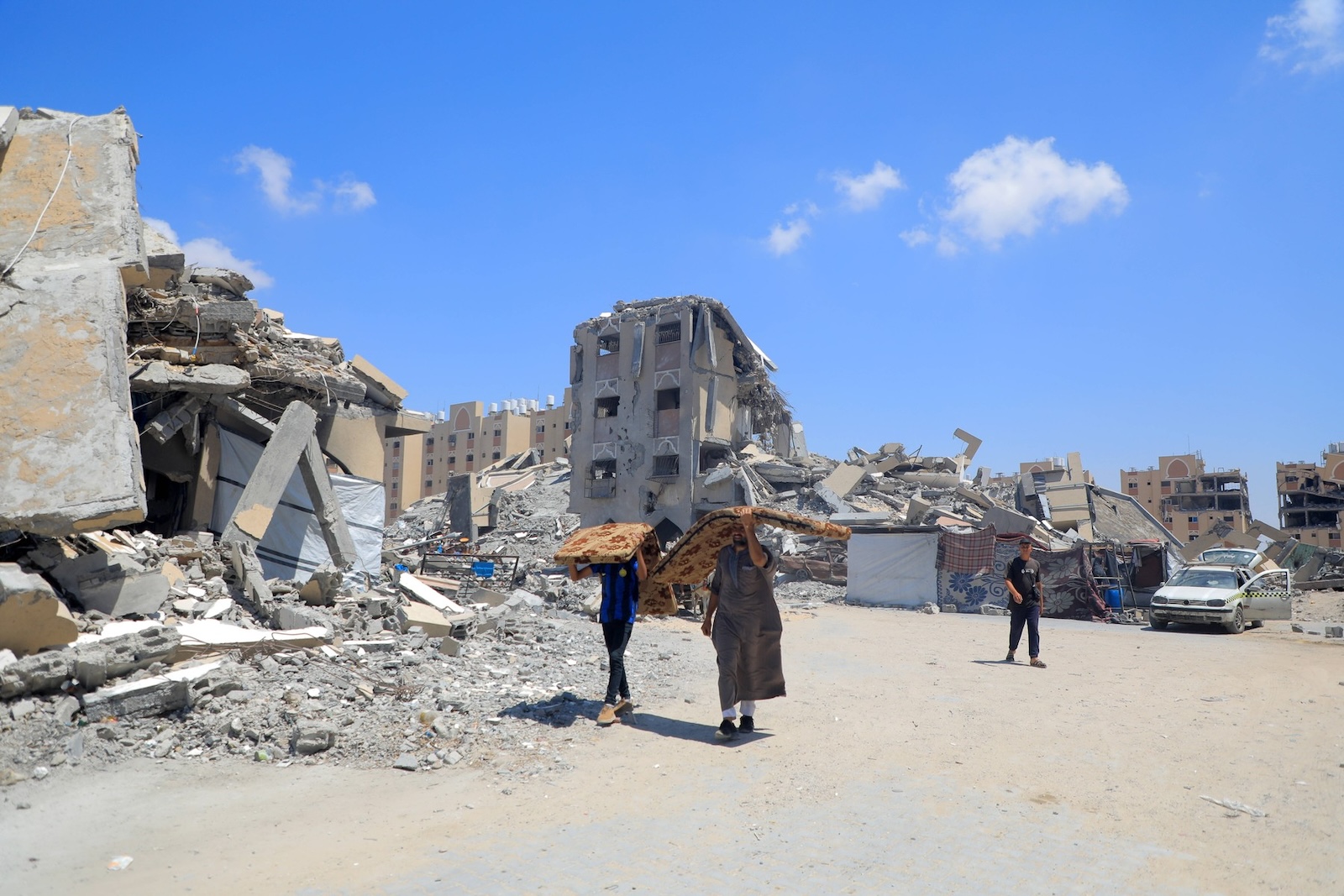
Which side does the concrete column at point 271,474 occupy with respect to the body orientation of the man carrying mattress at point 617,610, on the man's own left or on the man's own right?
on the man's own right

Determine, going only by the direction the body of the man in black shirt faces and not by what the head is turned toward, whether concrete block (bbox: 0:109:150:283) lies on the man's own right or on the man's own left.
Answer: on the man's own right

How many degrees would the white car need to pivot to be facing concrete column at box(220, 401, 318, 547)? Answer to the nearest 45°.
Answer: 0° — it already faces it

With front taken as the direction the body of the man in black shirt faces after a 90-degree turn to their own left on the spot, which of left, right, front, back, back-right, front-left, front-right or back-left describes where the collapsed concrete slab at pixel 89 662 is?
back-right

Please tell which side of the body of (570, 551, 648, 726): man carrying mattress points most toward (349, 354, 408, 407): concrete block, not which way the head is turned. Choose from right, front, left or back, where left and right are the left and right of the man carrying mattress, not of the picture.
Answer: right

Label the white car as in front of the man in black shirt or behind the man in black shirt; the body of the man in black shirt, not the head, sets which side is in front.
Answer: behind

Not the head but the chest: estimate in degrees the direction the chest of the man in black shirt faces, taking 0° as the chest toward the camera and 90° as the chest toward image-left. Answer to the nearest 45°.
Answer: approximately 0°

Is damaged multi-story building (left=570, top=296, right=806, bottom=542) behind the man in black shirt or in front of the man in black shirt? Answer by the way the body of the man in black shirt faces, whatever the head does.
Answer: behind

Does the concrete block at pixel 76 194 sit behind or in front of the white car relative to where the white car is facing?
in front
